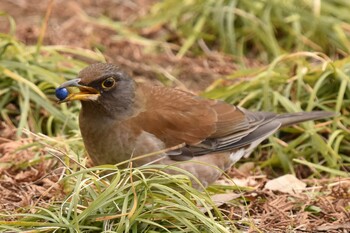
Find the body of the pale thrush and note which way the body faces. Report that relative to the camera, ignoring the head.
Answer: to the viewer's left

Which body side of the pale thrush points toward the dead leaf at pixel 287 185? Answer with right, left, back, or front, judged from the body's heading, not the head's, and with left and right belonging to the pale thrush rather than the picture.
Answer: back
